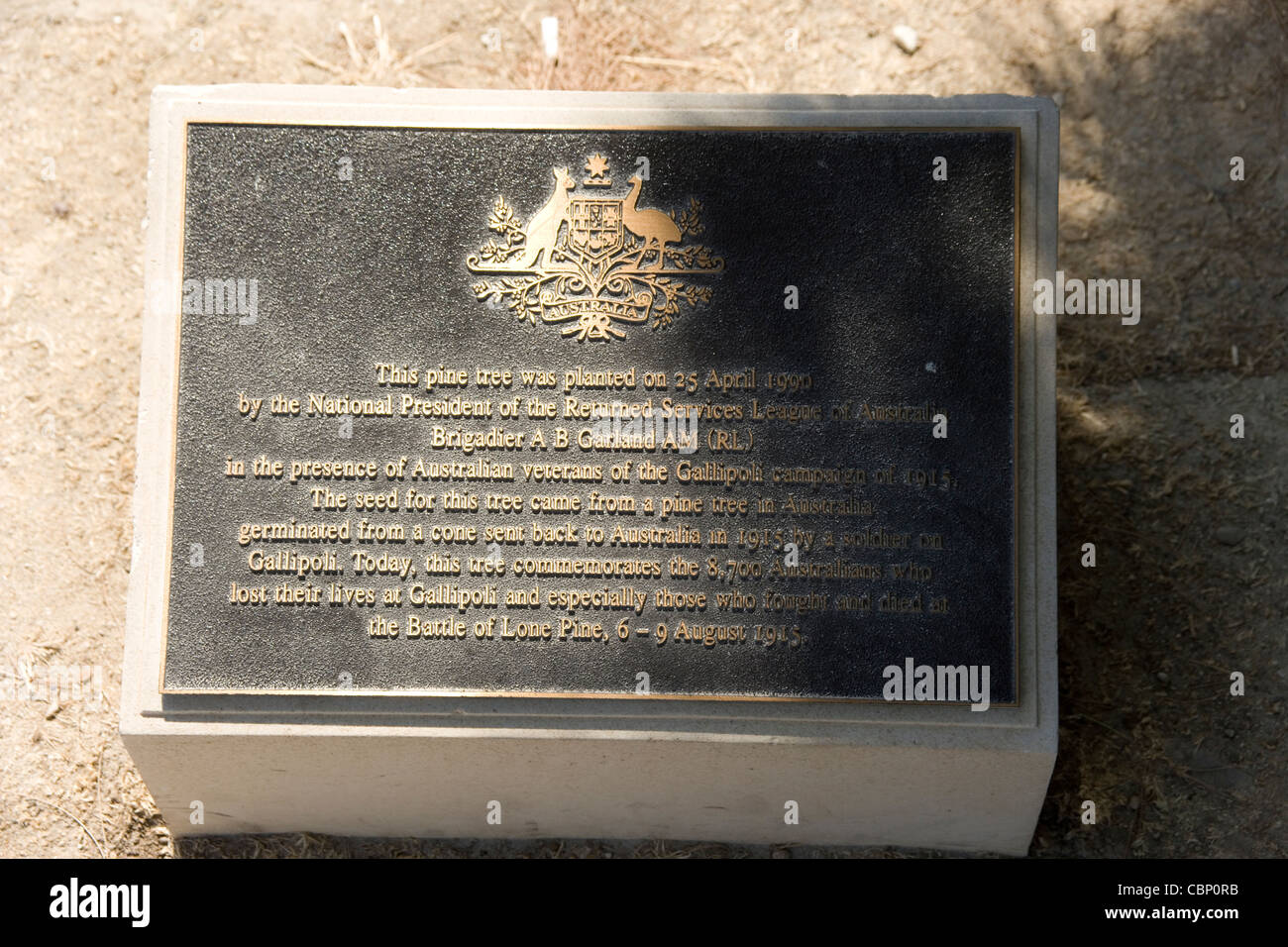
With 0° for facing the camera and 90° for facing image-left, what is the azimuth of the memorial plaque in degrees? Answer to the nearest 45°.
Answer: approximately 0°
